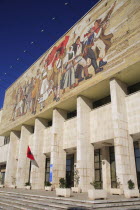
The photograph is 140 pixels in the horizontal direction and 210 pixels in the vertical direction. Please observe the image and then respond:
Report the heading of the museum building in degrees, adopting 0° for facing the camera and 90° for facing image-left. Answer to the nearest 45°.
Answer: approximately 45°
